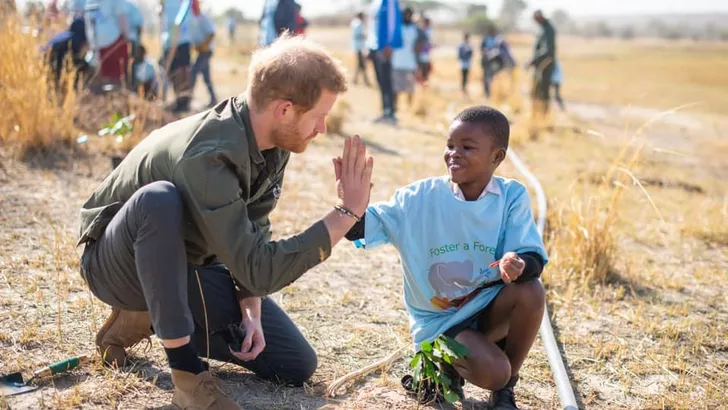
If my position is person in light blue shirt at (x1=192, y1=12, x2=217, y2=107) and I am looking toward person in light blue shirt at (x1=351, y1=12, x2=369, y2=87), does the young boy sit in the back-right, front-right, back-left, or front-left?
back-right
